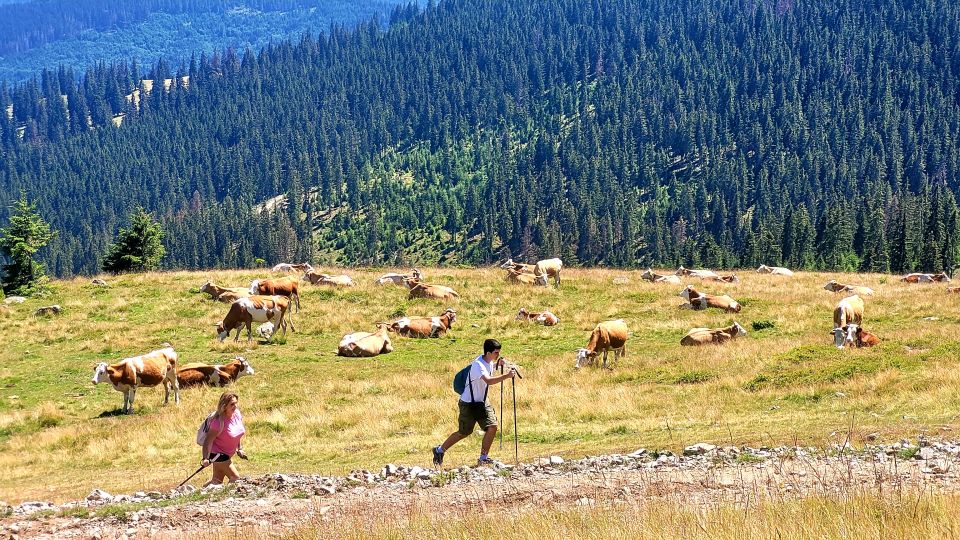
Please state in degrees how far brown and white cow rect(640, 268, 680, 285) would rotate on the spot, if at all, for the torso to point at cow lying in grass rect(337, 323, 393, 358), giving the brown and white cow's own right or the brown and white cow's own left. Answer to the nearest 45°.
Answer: approximately 45° to the brown and white cow's own left

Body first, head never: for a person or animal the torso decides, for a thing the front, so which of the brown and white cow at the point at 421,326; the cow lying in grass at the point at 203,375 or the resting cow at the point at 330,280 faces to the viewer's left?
the resting cow

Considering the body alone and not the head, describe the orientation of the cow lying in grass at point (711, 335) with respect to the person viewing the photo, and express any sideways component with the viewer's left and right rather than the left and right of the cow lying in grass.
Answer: facing to the right of the viewer

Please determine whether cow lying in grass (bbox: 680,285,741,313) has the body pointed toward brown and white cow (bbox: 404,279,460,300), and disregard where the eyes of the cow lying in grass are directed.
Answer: yes

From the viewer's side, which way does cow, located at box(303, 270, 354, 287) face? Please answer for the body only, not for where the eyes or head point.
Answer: to the viewer's left

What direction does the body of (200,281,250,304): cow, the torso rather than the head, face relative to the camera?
to the viewer's left

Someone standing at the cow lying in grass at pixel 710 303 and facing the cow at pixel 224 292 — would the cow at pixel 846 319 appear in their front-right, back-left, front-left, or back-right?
back-left

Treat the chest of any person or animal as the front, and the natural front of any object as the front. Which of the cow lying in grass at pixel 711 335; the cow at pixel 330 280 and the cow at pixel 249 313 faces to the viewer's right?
the cow lying in grass

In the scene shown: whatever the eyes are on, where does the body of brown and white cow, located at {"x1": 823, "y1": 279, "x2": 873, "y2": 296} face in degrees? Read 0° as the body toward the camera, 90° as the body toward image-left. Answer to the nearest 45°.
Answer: approximately 90°

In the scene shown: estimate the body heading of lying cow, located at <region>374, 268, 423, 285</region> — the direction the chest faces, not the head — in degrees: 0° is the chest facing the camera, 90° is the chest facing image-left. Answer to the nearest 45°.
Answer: approximately 270°

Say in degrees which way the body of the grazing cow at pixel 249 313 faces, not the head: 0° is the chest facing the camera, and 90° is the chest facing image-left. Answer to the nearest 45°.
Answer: approximately 90°

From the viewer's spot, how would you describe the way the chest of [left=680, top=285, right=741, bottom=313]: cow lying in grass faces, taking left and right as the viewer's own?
facing to the left of the viewer

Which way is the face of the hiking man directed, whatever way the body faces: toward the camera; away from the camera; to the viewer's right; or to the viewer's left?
to the viewer's right
